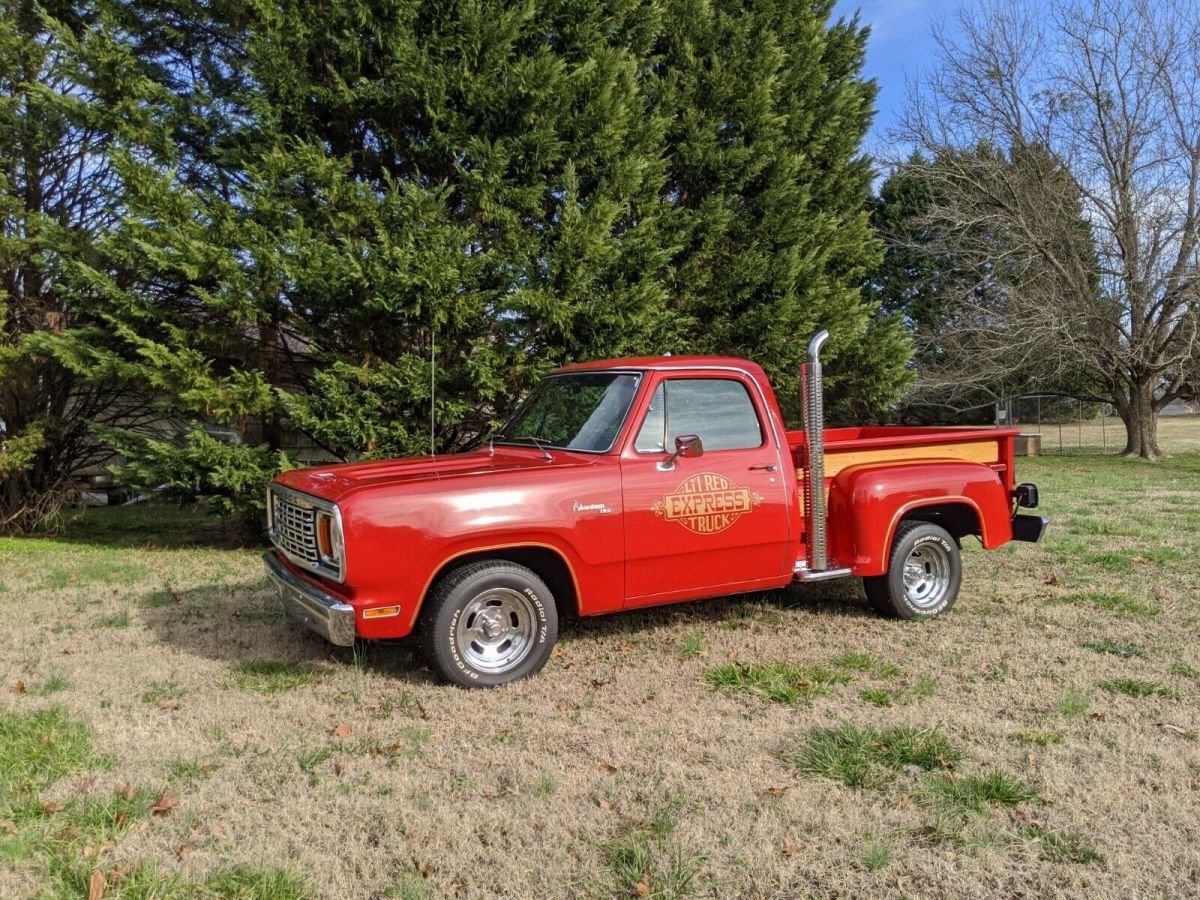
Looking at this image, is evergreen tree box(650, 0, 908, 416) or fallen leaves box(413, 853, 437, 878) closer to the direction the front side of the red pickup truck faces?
the fallen leaves

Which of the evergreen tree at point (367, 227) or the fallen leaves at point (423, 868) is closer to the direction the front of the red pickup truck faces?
the fallen leaves

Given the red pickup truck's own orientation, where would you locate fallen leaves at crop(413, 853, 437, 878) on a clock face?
The fallen leaves is roughly at 11 o'clock from the red pickup truck.

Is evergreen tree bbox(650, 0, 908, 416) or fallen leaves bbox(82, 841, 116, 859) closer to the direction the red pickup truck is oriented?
the fallen leaves

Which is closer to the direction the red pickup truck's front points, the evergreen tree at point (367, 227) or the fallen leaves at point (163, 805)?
the fallen leaves

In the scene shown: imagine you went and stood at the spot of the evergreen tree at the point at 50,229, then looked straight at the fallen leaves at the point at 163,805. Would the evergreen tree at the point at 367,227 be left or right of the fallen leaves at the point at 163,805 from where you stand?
left

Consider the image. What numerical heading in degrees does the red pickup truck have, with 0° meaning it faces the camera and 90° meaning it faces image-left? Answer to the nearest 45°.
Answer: approximately 45°

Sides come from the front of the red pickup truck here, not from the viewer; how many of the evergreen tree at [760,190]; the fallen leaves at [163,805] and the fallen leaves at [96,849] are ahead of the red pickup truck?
2

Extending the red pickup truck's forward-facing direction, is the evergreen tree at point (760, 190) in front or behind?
behind

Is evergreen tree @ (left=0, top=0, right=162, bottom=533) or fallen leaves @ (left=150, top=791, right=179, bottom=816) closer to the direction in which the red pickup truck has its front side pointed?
the fallen leaves

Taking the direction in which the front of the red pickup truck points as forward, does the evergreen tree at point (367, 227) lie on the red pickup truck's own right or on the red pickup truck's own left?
on the red pickup truck's own right
